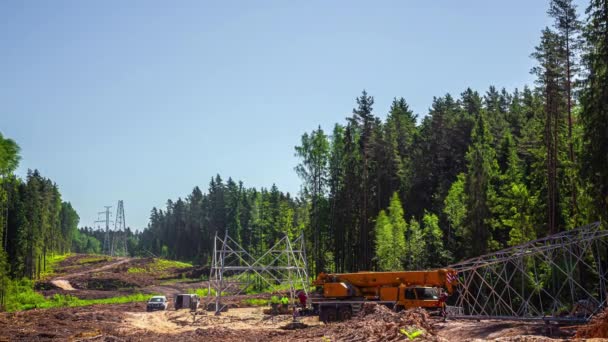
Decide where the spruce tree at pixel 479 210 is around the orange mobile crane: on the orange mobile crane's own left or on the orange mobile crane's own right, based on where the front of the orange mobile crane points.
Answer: on the orange mobile crane's own left

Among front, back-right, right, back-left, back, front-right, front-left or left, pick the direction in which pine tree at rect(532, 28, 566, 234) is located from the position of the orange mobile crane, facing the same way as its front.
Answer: front-left

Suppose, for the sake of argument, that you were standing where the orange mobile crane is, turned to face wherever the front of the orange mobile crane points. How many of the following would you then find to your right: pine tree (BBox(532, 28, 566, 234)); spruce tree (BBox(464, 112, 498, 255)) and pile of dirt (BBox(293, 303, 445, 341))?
1

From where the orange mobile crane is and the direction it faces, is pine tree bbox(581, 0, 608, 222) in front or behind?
in front

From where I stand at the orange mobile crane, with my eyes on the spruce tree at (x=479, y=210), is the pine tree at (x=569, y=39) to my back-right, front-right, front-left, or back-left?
front-right

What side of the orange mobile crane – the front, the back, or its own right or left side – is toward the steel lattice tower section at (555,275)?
front

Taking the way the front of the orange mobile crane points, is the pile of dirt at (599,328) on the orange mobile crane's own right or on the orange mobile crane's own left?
on the orange mobile crane's own right

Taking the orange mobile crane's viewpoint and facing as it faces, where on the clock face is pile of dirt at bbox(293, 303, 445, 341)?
The pile of dirt is roughly at 3 o'clock from the orange mobile crane.

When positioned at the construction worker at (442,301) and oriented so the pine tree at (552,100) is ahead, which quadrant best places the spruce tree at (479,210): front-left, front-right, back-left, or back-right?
front-left

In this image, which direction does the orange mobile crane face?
to the viewer's right

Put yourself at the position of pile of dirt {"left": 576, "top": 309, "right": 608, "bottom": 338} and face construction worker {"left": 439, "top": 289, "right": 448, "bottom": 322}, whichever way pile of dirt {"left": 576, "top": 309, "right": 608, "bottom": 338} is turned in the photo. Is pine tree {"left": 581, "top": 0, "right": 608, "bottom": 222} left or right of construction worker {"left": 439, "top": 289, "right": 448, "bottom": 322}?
right
